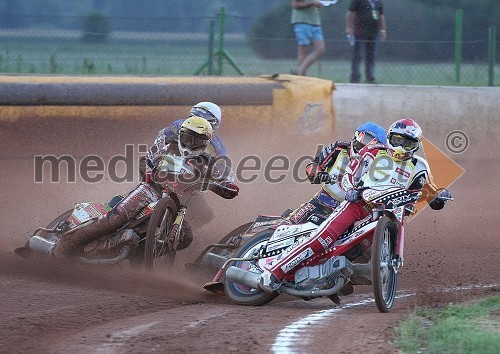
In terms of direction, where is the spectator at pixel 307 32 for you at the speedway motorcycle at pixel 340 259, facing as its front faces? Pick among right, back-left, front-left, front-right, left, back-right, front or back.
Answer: back-left

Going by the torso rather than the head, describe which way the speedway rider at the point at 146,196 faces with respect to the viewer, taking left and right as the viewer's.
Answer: facing the viewer and to the right of the viewer

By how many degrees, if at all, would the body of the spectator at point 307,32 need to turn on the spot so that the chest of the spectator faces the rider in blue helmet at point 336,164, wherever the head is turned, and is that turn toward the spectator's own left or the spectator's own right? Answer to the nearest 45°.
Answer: approximately 45° to the spectator's own right

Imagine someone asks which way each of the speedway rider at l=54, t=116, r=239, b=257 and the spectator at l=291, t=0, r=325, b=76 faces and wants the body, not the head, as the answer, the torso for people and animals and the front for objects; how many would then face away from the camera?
0

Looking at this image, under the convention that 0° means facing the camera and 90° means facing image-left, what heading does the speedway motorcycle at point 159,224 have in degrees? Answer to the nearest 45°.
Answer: approximately 315°

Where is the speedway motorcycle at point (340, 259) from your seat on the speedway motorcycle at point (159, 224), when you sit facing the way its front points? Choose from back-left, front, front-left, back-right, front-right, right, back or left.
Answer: front

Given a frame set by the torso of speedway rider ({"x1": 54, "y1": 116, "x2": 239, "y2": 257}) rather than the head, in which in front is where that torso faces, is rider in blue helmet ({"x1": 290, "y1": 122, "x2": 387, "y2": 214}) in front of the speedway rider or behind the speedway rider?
in front

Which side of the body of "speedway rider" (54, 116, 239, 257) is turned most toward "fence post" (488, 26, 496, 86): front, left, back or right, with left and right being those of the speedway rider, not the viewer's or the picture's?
left

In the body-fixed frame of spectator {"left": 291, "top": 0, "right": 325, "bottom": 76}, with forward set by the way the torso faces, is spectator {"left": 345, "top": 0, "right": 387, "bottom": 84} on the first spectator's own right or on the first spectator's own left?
on the first spectator's own left
